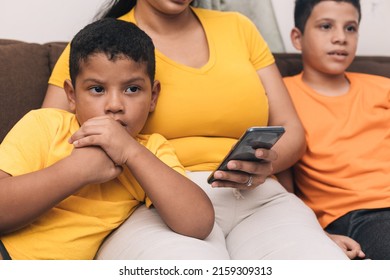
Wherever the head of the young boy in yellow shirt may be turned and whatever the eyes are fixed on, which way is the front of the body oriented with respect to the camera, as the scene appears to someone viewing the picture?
toward the camera

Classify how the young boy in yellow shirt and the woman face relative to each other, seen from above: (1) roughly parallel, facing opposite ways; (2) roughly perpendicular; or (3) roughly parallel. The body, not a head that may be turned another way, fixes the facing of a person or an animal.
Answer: roughly parallel

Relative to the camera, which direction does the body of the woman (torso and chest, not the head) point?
toward the camera

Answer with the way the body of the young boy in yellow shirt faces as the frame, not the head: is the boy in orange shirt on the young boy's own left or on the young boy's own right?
on the young boy's own left

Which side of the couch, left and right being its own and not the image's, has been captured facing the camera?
front
